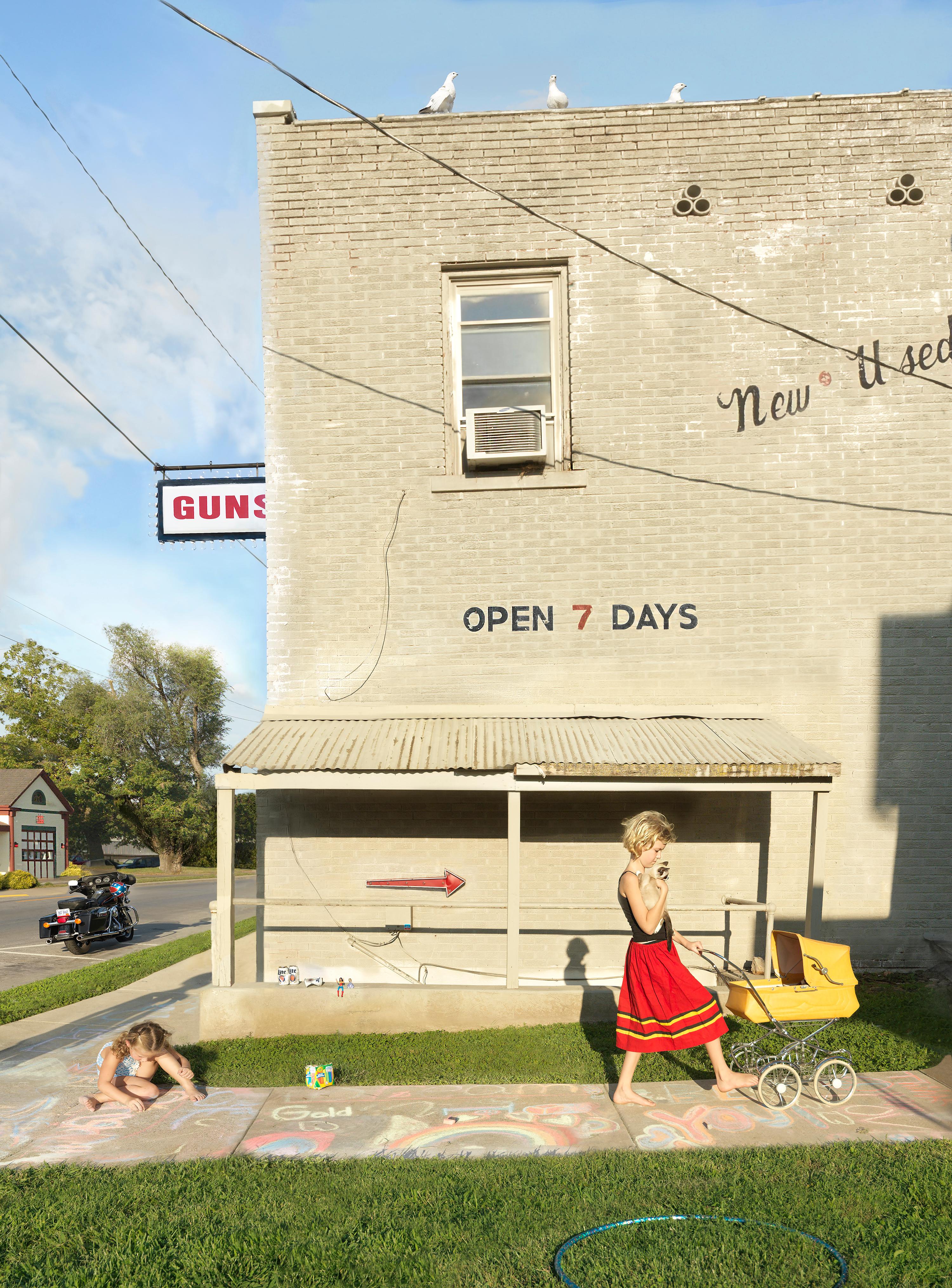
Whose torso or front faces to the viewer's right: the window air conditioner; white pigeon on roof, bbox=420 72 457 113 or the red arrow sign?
the white pigeon on roof

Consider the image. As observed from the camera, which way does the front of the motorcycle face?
facing away from the viewer and to the right of the viewer

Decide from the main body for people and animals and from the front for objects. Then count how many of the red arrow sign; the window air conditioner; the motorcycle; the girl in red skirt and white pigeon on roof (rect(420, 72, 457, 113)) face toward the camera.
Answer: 2

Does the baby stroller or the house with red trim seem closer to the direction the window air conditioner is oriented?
the baby stroller

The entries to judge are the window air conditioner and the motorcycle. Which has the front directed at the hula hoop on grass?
the window air conditioner

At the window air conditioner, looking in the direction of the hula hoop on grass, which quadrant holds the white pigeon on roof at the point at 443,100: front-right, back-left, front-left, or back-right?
back-right

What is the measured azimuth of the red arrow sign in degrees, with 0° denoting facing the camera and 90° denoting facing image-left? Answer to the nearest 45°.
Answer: approximately 0°

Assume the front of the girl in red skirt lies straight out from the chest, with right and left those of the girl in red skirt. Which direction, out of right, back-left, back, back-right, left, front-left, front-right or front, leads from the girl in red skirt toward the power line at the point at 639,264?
left

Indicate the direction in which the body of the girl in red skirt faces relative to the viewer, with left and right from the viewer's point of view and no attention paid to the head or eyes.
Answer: facing to the right of the viewer

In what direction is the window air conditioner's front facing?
toward the camera

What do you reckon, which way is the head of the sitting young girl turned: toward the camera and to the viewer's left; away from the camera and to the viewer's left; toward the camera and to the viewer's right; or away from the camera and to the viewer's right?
toward the camera and to the viewer's right

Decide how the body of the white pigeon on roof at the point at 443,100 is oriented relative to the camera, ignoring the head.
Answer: to the viewer's right
